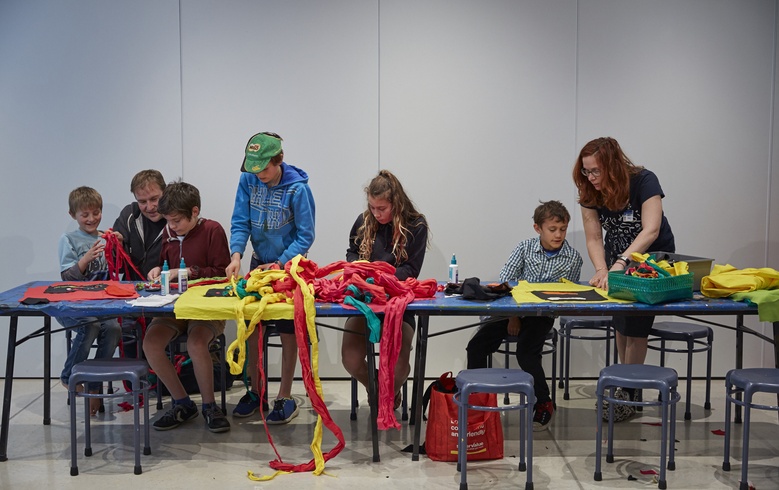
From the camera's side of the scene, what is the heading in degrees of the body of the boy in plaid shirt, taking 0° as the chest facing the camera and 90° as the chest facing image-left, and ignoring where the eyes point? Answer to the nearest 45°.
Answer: approximately 0°

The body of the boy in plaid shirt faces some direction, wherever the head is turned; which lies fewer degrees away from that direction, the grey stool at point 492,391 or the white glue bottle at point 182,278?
the grey stool

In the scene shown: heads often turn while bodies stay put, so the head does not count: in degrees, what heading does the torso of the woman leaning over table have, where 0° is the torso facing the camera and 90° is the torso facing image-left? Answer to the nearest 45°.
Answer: approximately 45°

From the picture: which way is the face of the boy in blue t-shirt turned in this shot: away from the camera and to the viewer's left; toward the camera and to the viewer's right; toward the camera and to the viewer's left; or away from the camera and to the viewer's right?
toward the camera and to the viewer's right

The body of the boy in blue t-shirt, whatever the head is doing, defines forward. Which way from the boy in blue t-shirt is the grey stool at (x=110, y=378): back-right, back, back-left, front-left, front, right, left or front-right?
front-right

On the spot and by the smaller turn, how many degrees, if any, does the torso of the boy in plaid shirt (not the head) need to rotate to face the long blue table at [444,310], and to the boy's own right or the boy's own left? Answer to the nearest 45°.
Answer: approximately 45° to the boy's own right

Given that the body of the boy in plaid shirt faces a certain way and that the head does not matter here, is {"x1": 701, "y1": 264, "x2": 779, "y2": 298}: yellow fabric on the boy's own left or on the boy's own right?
on the boy's own left

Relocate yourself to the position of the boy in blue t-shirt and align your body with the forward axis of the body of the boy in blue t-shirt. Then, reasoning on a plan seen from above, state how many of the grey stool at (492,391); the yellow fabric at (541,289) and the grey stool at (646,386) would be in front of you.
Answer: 3
